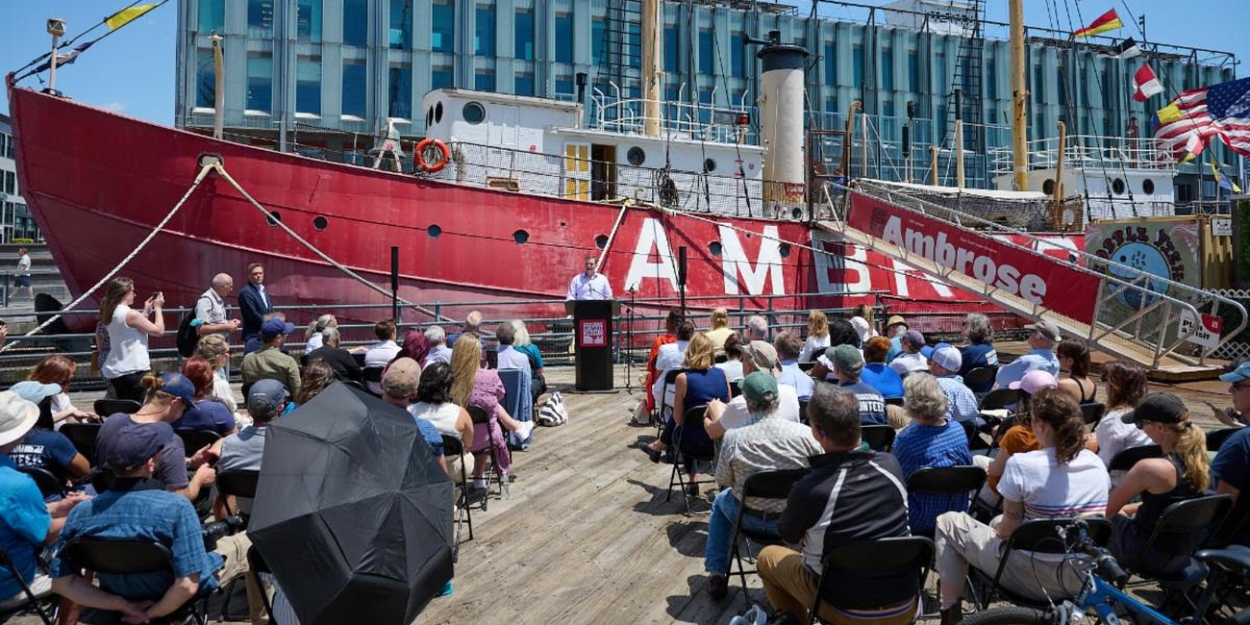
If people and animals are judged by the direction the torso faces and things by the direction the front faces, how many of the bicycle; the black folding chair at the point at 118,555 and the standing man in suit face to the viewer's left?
1

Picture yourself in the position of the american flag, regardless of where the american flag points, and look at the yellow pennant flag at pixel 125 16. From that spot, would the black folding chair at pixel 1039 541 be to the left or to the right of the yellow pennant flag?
left

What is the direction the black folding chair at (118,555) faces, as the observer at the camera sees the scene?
facing away from the viewer and to the right of the viewer

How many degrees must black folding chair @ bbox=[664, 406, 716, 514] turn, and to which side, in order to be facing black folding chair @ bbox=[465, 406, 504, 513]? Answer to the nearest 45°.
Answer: approximately 45° to its left

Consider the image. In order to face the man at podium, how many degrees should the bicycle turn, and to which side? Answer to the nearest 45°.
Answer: approximately 45° to its right

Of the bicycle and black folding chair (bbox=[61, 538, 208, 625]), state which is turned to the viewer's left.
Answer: the bicycle

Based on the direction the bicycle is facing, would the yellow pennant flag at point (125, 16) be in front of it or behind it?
in front

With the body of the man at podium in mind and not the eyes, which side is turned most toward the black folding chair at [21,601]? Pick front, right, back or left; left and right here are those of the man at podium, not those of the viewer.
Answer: front

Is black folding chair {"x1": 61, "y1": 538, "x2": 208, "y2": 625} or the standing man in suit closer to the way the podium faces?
the black folding chair

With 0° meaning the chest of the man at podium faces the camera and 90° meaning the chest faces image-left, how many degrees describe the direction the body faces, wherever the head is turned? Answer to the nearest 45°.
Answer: approximately 0°

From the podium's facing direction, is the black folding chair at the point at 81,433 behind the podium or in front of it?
in front

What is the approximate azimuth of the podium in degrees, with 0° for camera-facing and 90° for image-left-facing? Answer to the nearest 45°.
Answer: approximately 0°

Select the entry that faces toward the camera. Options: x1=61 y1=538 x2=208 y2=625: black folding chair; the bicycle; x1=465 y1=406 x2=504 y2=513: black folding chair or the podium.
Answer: the podium

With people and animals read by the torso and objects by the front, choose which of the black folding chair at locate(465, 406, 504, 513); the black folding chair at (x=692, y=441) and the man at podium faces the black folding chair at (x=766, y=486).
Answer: the man at podium

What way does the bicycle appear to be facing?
to the viewer's left
